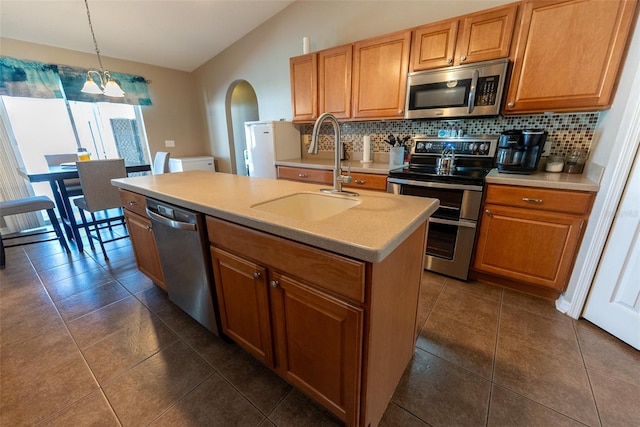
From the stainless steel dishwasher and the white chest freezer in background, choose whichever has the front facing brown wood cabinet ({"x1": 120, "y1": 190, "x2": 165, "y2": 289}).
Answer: the white chest freezer in background

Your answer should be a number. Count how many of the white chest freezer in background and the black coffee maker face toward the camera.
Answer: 2

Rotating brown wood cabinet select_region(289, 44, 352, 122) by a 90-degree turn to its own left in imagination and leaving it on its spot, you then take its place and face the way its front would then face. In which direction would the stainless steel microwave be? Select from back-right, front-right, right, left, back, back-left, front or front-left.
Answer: front

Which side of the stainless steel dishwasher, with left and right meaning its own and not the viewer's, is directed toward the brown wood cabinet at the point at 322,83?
back

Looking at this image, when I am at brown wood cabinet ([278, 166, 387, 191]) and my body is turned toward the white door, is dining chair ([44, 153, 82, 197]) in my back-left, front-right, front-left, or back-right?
back-right

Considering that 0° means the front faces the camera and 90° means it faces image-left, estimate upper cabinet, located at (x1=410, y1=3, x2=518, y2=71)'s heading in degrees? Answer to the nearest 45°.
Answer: approximately 45°

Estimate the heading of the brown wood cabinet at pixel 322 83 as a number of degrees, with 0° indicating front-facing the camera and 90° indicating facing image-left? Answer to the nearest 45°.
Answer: approximately 45°

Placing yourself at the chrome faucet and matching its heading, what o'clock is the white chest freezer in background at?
The white chest freezer in background is roughly at 3 o'clock from the chrome faucet.

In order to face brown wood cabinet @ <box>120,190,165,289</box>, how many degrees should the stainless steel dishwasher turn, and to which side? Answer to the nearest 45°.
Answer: approximately 135° to its right

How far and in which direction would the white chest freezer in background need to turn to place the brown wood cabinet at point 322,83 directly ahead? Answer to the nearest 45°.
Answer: approximately 45° to its left

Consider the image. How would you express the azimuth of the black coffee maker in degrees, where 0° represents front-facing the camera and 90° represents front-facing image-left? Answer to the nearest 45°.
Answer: approximately 0°
